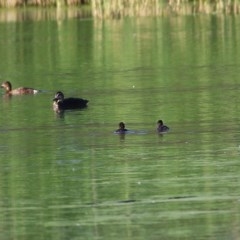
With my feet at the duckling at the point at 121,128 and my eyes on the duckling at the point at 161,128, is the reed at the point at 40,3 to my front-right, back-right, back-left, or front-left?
back-left

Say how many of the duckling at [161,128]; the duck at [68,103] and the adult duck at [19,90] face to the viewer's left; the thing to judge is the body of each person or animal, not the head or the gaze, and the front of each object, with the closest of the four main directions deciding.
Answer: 3

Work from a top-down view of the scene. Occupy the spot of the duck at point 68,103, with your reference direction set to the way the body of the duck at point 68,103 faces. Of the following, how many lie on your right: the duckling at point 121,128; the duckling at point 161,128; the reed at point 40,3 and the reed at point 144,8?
2

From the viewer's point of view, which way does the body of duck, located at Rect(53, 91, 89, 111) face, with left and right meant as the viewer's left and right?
facing to the left of the viewer

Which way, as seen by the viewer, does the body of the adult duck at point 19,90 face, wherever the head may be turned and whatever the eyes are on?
to the viewer's left

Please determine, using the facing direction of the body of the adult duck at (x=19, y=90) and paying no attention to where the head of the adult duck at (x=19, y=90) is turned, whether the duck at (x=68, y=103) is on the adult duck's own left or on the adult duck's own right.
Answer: on the adult duck's own left

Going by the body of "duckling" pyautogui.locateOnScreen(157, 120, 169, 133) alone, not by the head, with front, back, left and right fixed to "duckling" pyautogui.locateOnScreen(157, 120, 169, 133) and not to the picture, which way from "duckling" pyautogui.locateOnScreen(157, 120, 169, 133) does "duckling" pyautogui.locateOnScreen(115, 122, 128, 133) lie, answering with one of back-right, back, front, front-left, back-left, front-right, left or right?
front

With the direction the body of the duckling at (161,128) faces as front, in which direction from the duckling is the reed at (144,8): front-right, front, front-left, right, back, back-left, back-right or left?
right

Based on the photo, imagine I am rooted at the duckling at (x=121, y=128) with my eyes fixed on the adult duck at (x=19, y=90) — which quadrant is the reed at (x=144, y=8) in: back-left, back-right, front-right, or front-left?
front-right

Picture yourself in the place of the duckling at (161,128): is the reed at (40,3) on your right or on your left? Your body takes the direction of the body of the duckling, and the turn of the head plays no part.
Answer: on your right

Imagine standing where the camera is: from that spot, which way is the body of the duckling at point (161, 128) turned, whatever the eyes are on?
to the viewer's left
